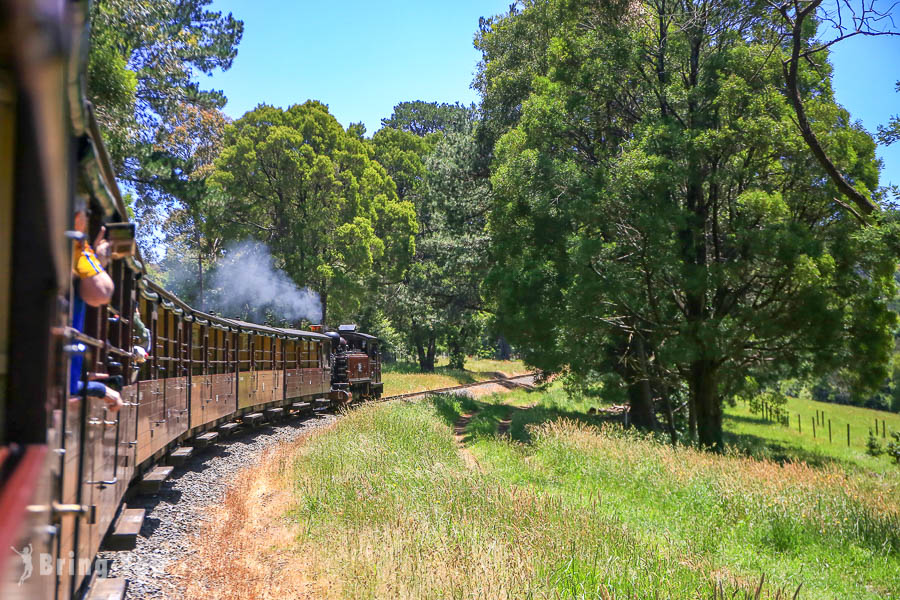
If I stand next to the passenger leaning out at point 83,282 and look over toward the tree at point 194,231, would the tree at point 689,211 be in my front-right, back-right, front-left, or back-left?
front-right

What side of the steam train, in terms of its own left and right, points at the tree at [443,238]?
front

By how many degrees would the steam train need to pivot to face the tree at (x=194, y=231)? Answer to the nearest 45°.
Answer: approximately 45° to its left

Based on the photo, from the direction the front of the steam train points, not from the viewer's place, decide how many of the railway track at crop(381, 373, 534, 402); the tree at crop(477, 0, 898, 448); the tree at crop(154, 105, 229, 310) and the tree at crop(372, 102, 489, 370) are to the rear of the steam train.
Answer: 0

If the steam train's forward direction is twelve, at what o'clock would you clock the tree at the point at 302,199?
The tree is roughly at 11 o'clock from the steam train.

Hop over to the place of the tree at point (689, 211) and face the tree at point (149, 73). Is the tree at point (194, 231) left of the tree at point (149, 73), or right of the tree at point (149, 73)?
right

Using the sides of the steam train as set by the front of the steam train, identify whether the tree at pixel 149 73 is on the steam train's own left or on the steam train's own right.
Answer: on the steam train's own left

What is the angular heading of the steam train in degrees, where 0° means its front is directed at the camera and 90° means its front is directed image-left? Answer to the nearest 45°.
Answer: approximately 225°
